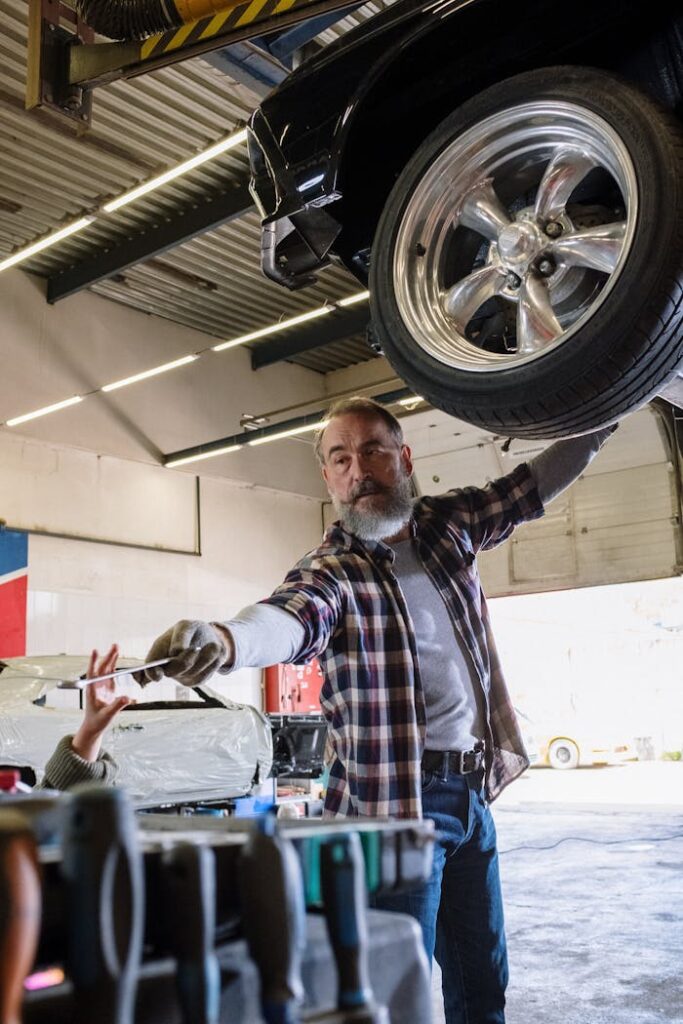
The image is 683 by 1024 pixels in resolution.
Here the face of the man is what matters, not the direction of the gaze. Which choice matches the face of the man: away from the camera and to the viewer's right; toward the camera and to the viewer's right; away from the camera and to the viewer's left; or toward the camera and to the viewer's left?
toward the camera and to the viewer's left

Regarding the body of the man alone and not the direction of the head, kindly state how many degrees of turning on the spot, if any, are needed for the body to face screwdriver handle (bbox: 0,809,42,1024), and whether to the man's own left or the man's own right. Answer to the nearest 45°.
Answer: approximately 45° to the man's own right

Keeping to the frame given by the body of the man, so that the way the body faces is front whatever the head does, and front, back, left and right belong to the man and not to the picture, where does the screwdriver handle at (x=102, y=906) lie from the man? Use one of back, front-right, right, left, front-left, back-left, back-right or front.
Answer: front-right

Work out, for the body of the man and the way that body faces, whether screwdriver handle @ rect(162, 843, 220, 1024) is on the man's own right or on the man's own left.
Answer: on the man's own right

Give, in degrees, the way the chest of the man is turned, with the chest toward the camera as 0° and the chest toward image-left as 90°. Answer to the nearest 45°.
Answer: approximately 315°
